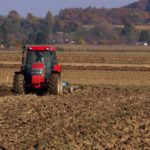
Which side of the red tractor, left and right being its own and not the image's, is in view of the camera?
front
